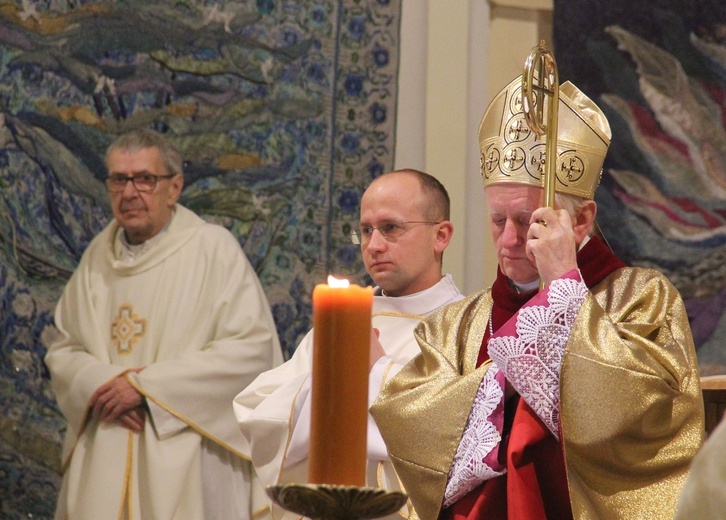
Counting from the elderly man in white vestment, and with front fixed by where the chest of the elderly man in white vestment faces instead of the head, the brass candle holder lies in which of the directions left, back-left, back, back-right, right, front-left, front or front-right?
front-left

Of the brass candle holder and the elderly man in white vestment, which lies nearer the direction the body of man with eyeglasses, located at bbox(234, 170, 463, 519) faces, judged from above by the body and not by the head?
the brass candle holder

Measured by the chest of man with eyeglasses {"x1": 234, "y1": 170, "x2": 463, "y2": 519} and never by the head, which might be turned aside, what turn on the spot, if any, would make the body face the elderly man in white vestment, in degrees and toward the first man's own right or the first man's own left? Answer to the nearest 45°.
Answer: approximately 90° to the first man's own right

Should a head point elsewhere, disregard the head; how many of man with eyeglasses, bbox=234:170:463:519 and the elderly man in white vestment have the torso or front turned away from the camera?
0

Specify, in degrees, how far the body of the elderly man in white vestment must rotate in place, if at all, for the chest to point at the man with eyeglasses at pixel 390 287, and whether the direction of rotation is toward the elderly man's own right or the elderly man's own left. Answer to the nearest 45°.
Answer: approximately 90° to the elderly man's own left

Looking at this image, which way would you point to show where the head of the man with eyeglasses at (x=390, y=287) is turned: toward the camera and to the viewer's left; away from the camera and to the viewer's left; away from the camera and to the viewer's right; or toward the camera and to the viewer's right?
toward the camera and to the viewer's left

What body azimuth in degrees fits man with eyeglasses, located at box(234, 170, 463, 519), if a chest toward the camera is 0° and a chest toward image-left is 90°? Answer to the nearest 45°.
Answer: approximately 45°

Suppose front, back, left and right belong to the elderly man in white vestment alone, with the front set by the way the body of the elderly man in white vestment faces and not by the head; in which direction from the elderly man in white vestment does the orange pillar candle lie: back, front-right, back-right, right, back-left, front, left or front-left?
front-left

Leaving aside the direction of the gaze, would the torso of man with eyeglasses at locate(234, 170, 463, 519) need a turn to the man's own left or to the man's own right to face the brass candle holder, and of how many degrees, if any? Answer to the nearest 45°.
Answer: approximately 45° to the man's own left

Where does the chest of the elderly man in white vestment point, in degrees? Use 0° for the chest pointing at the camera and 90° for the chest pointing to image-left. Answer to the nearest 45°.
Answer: approximately 45°

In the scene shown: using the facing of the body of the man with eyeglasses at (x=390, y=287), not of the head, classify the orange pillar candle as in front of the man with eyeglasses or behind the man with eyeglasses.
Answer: in front
